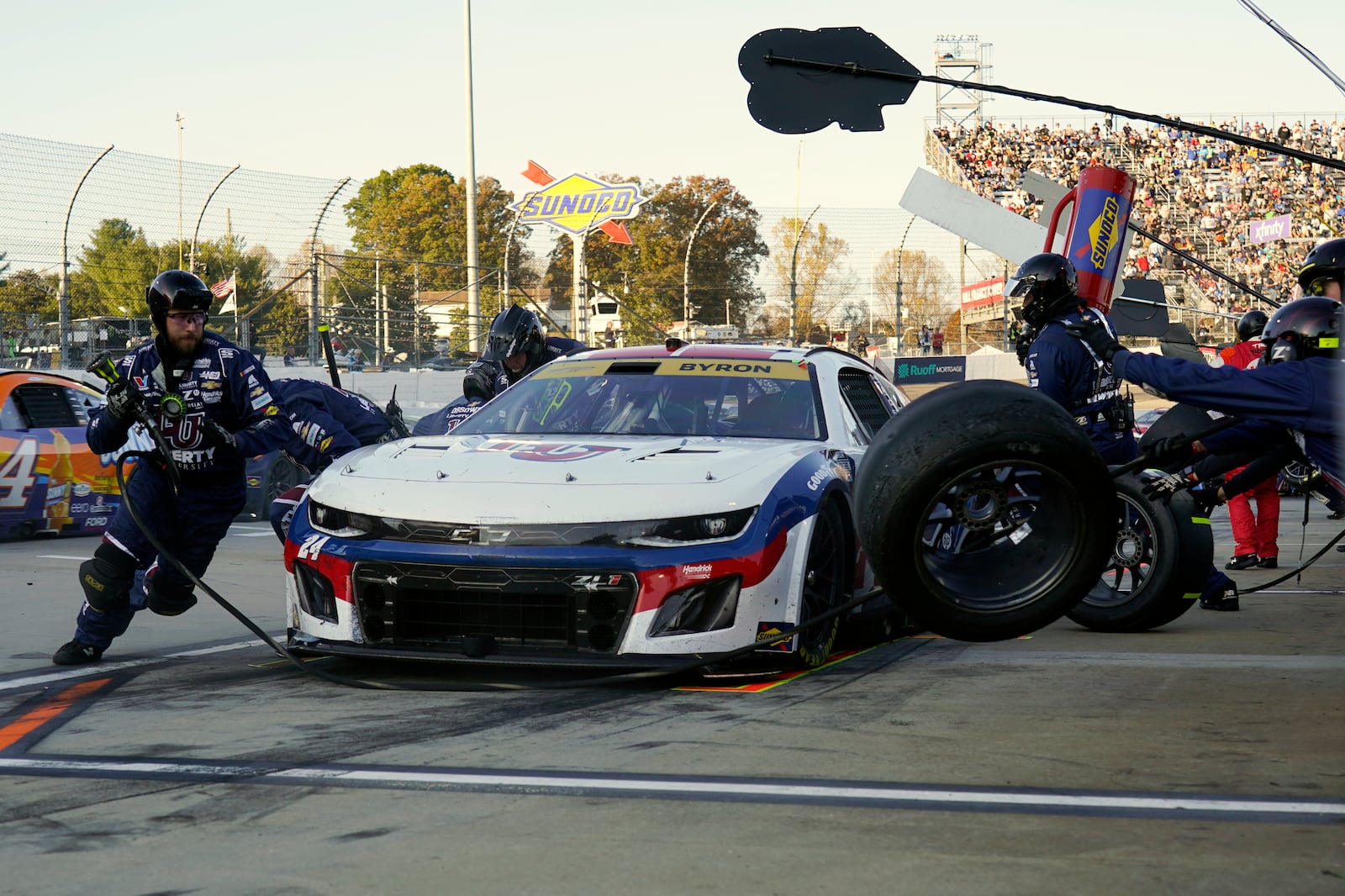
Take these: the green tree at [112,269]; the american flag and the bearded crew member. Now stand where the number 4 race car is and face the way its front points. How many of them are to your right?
2

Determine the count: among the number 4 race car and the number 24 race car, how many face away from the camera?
0

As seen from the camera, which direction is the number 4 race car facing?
to the viewer's left

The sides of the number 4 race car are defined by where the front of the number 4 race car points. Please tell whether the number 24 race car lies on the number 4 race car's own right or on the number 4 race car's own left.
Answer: on the number 4 race car's own left

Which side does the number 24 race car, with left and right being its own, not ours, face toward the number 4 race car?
right

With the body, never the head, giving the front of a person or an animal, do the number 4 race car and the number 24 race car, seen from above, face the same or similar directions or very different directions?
same or similar directions

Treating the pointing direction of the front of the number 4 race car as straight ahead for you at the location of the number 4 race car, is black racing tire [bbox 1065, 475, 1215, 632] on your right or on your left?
on your left

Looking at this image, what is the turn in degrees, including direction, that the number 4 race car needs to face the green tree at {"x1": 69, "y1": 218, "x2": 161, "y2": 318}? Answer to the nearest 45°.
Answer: approximately 90° to its right

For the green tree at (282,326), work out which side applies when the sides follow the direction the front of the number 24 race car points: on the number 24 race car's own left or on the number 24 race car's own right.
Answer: on the number 24 race car's own right

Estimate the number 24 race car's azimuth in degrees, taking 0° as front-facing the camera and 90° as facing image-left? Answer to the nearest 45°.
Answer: approximately 45°

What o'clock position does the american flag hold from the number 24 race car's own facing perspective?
The american flag is roughly at 4 o'clock from the number 24 race car.

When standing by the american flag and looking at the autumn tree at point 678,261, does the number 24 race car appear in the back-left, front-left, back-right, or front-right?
back-right

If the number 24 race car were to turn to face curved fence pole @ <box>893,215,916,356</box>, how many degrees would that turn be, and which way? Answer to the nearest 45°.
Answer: approximately 135° to its right

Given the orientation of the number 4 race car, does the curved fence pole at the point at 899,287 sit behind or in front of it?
behind
